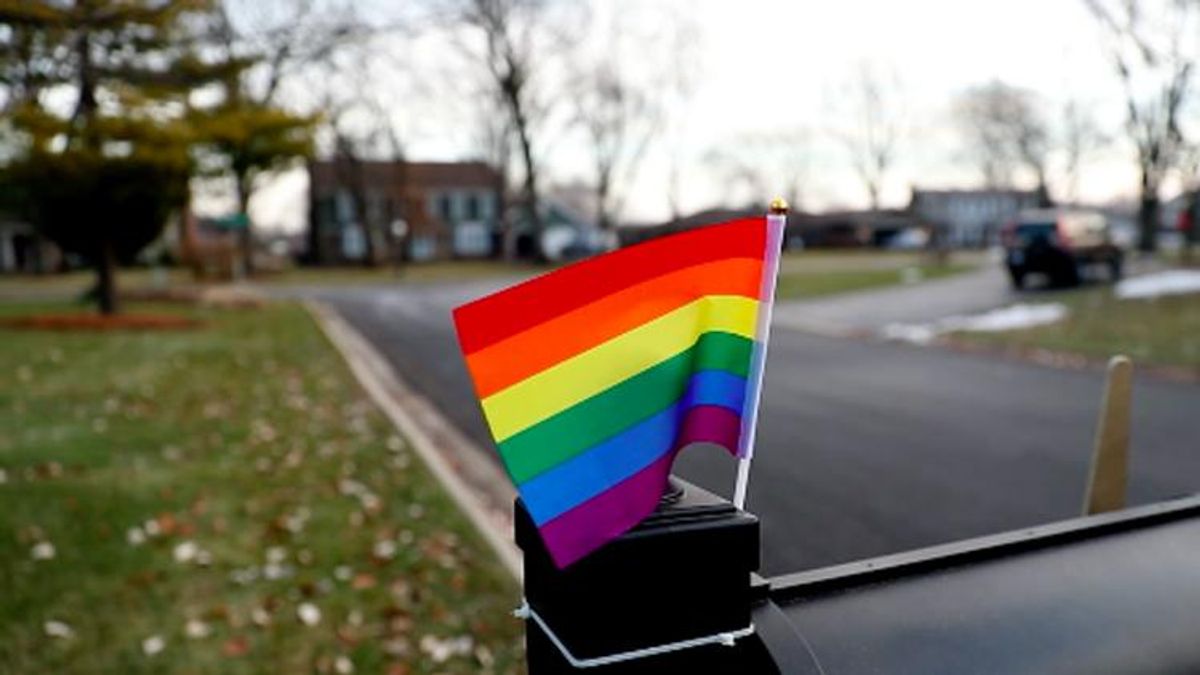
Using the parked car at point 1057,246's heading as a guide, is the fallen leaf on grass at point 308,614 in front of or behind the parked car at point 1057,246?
behind

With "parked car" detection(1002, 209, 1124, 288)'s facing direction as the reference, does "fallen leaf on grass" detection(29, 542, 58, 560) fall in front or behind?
behind

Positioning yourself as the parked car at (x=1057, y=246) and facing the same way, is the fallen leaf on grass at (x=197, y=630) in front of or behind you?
behind

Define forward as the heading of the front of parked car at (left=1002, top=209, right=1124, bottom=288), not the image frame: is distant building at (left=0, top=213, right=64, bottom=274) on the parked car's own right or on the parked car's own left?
on the parked car's own left

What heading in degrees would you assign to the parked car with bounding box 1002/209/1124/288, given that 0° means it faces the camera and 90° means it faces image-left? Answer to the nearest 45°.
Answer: approximately 225°

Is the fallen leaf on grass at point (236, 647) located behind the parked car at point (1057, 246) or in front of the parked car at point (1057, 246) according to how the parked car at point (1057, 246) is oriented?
behind

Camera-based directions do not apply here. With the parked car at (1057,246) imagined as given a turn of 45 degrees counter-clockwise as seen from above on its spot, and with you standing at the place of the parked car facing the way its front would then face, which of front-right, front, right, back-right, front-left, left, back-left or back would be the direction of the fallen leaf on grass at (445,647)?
back

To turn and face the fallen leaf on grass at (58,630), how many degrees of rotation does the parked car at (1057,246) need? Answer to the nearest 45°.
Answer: approximately 135° to its right

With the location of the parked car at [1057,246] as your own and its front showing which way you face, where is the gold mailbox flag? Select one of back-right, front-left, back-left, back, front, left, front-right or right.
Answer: back-right
